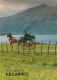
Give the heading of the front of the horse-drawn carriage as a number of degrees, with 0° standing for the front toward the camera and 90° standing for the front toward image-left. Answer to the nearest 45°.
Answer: approximately 90°
